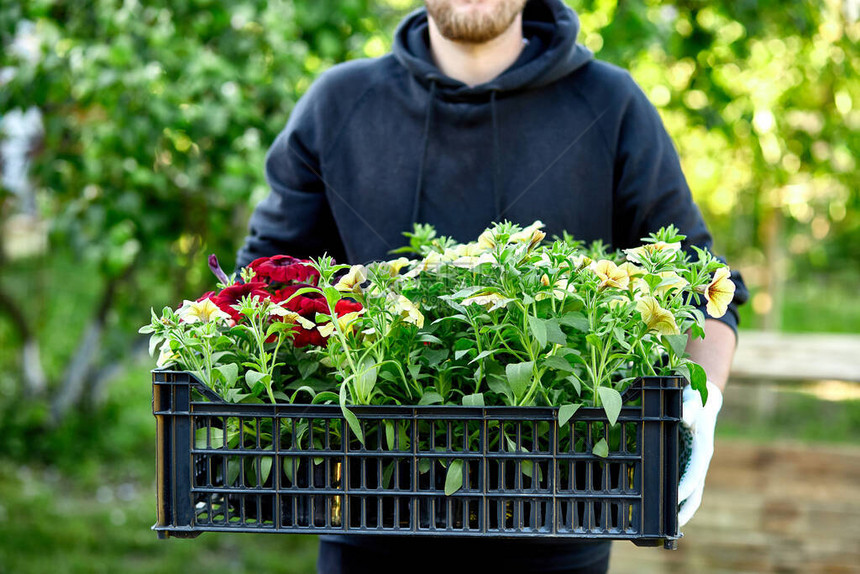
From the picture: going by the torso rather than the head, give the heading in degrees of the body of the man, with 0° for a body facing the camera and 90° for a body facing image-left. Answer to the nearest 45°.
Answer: approximately 0°
